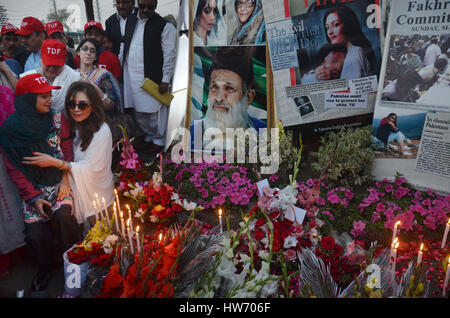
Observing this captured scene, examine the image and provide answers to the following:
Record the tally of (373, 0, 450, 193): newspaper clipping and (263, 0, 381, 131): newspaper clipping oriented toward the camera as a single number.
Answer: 2

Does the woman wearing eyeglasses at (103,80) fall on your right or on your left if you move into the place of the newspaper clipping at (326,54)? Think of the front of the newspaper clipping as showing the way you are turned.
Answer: on your right

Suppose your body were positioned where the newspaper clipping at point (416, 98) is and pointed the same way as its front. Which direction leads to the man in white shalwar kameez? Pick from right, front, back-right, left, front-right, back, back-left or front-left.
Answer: right

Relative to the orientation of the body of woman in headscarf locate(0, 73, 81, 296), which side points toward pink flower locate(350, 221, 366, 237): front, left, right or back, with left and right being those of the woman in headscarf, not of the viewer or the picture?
front

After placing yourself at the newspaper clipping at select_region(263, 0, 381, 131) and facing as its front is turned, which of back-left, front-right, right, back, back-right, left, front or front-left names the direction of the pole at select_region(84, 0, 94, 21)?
right

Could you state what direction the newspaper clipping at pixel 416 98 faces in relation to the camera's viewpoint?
facing the viewer

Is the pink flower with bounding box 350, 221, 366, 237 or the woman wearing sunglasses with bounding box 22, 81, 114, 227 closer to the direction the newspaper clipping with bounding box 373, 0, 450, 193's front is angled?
the pink flower

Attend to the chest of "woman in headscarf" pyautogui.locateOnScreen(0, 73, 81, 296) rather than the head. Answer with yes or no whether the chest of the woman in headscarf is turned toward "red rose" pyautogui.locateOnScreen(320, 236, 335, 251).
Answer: yes

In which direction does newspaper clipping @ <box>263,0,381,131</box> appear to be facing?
toward the camera

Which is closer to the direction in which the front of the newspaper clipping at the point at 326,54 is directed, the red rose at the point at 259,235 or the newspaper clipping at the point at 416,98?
the red rose

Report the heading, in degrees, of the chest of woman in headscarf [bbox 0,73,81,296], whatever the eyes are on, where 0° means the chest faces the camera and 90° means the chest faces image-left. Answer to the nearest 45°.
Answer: approximately 315°

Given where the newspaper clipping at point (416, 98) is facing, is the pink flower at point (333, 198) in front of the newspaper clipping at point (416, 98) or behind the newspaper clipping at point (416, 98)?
in front
